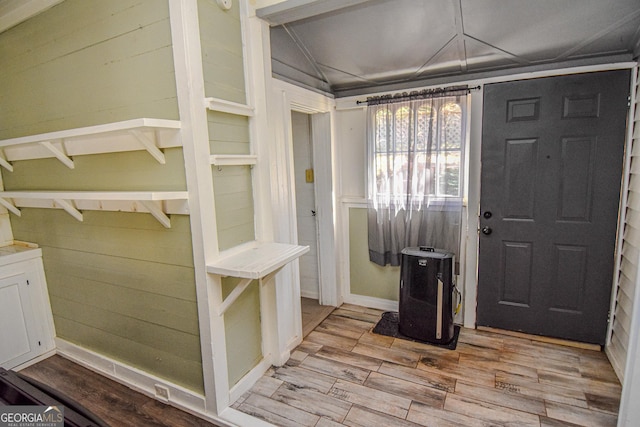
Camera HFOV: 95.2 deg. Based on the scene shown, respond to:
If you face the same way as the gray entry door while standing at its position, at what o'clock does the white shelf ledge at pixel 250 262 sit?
The white shelf ledge is roughly at 1 o'clock from the gray entry door.

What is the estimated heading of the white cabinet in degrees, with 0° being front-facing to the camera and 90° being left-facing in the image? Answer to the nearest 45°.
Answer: approximately 315°

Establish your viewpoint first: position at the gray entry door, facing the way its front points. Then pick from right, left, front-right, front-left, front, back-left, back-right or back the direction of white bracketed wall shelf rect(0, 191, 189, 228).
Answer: front-right
